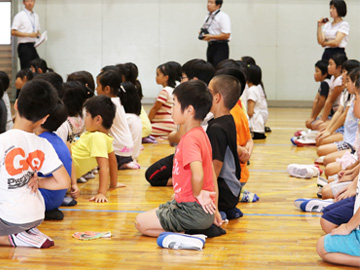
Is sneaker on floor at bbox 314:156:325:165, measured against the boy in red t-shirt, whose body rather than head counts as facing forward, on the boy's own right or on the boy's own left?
on the boy's own right

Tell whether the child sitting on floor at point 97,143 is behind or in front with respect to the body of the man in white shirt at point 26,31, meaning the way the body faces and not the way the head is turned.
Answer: in front

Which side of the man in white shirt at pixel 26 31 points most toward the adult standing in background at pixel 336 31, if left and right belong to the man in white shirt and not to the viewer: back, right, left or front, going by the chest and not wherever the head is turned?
front

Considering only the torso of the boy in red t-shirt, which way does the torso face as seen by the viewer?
to the viewer's left

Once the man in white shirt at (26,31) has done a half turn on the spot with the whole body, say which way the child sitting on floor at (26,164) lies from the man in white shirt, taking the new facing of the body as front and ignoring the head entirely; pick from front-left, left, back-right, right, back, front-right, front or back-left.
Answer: back-left

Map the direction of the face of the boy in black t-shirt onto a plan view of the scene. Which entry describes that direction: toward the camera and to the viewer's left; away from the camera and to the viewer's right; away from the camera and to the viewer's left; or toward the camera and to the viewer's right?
away from the camera and to the viewer's left

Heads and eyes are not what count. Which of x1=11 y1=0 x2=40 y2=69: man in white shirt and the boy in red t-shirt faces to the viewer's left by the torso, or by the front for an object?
the boy in red t-shirt

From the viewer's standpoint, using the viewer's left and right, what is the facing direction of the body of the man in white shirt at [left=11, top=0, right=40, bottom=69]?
facing the viewer and to the right of the viewer

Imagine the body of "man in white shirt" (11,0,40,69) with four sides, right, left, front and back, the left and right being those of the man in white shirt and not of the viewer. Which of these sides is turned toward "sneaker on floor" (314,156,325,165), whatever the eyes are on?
front

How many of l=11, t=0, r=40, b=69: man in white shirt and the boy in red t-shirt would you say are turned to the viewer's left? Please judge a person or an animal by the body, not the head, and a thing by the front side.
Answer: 1

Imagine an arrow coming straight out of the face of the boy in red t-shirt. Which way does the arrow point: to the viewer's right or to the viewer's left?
to the viewer's left
